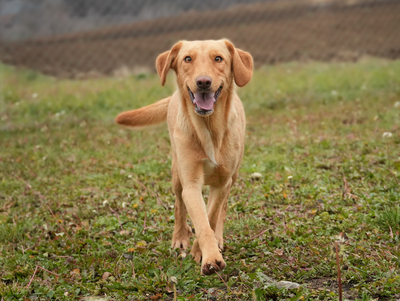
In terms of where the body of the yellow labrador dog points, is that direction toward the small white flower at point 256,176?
no

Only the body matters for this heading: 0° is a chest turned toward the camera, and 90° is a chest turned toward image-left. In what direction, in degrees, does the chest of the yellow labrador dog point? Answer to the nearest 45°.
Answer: approximately 0°
